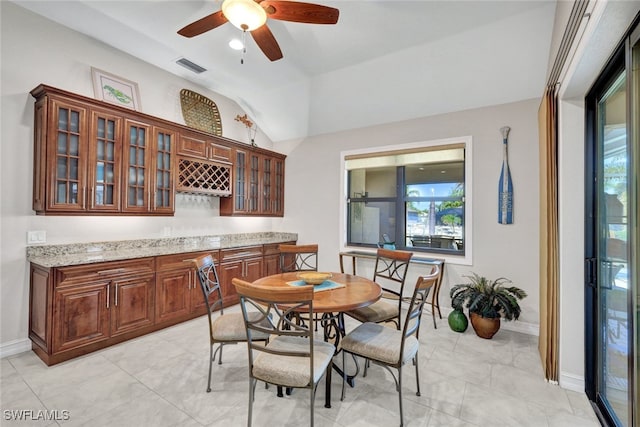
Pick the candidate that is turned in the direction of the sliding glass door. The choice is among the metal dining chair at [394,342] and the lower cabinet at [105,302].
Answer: the lower cabinet

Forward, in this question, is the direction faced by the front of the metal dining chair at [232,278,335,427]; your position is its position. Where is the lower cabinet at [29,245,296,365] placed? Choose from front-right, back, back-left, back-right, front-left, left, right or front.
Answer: left

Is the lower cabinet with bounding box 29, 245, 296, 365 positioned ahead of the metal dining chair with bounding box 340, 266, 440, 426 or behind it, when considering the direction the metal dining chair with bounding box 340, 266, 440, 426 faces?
ahead

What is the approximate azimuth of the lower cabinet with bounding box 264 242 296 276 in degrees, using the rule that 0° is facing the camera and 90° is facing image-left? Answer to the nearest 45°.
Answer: approximately 315°

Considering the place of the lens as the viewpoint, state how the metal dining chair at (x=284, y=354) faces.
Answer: facing away from the viewer and to the right of the viewer

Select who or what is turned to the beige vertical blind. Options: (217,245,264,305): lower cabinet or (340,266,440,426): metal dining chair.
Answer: the lower cabinet

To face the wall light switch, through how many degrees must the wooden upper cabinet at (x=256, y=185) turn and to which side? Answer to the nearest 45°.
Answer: approximately 90° to its right

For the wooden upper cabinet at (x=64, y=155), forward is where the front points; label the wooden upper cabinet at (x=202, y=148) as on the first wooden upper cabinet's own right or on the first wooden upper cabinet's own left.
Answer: on the first wooden upper cabinet's own left
